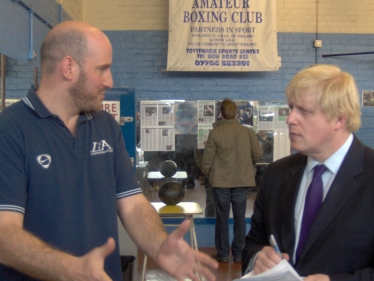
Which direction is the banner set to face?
toward the camera

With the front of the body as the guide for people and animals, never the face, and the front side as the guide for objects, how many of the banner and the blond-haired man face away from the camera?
0

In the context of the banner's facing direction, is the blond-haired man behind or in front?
in front

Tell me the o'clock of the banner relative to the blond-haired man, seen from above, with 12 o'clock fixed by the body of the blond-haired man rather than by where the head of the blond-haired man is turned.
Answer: The banner is roughly at 4 o'clock from the blond-haired man.

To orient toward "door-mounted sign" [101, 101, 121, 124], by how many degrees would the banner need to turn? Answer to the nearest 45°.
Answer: approximately 45° to its right

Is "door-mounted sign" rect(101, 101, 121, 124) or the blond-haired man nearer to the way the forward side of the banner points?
the blond-haired man

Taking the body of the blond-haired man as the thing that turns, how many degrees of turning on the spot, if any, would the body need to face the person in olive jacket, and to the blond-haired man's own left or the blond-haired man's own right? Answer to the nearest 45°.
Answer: approximately 135° to the blond-haired man's own right

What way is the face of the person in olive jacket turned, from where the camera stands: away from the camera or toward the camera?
away from the camera

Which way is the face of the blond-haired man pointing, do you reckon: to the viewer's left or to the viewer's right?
to the viewer's left

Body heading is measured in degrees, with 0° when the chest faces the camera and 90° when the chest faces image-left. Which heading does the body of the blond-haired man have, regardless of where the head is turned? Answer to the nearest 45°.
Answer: approximately 45°

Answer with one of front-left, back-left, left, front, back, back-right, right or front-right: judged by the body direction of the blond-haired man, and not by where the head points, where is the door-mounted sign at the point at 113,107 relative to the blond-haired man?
right
